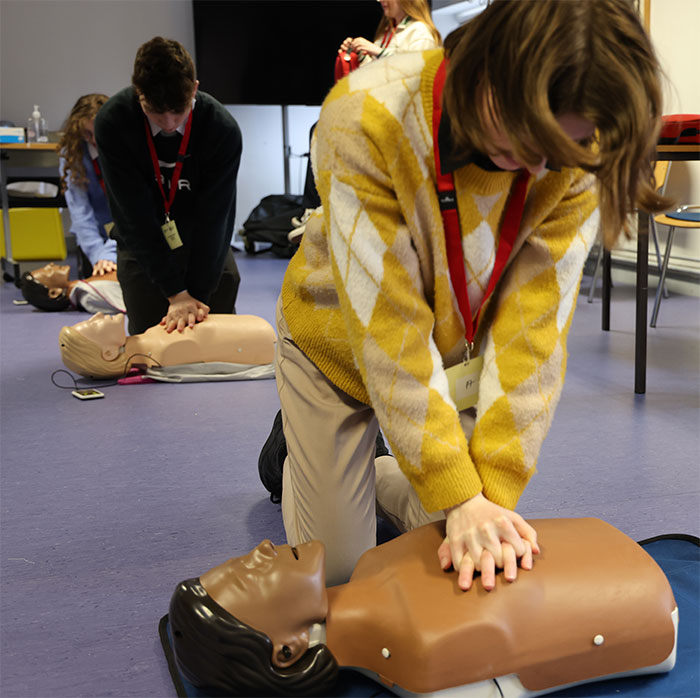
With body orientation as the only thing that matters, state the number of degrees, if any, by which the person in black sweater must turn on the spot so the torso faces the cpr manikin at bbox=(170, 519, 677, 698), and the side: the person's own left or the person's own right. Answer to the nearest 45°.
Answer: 0° — they already face it

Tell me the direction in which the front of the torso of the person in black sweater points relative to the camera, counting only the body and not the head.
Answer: toward the camera

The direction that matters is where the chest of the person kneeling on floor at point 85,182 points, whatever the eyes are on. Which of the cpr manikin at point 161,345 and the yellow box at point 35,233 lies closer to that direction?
the cpr manikin

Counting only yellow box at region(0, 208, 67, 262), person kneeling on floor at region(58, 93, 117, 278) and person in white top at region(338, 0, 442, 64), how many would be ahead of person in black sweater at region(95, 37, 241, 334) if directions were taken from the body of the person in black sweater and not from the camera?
0

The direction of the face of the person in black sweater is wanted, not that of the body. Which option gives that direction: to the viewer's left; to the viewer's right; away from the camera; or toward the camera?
toward the camera

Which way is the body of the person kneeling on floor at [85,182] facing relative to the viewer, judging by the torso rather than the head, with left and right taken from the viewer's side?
facing the viewer and to the right of the viewer

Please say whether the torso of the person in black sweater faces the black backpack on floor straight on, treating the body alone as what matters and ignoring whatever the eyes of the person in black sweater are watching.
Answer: no
